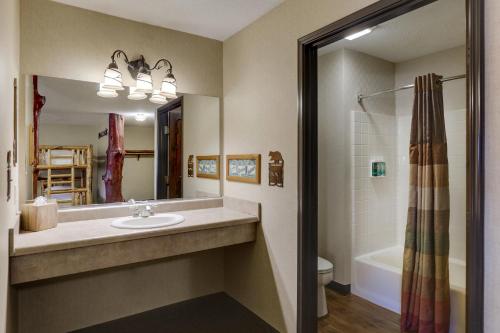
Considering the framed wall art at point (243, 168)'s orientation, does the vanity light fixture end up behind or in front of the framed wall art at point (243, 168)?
in front

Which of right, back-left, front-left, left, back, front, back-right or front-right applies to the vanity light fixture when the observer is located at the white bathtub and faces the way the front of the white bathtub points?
front

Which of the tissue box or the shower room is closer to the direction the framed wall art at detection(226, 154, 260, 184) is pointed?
the tissue box

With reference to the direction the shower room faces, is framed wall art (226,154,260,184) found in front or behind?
in front

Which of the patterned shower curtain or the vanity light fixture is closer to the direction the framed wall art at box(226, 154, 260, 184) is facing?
the vanity light fixture

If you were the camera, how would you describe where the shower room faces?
facing the viewer and to the left of the viewer

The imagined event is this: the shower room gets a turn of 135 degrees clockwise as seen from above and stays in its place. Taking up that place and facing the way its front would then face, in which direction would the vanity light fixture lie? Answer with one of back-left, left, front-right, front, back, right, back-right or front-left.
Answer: back-left
